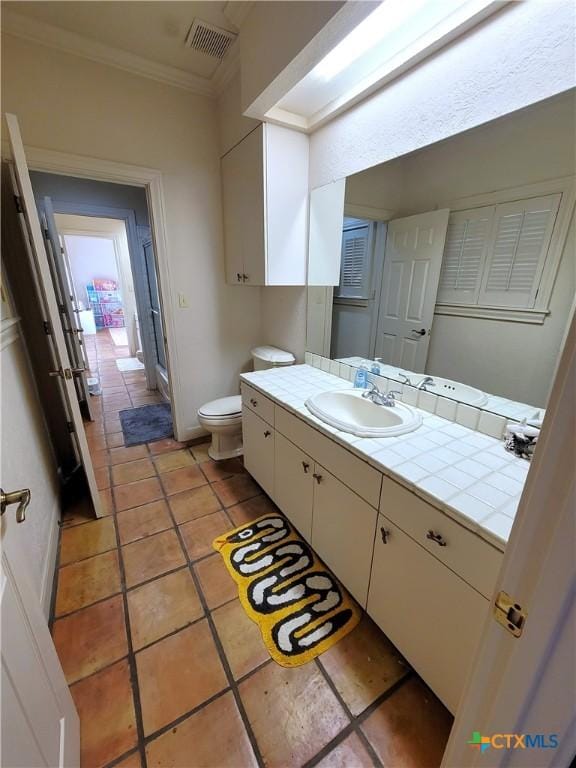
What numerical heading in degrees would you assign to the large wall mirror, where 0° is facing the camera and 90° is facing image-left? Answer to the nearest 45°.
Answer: approximately 45°

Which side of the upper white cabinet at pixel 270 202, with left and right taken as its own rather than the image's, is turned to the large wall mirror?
left

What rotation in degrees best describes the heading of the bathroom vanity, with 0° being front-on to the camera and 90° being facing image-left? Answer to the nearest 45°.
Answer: approximately 45°

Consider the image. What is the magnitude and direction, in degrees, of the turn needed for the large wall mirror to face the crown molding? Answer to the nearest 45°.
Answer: approximately 45° to its right

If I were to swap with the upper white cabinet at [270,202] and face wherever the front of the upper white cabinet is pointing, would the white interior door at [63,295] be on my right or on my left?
on my right
